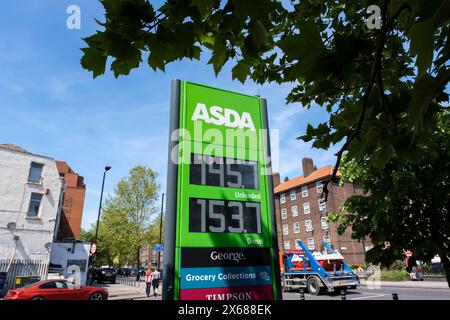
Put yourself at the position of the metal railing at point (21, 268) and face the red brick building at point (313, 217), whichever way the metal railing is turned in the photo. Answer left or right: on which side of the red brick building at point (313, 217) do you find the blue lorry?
right

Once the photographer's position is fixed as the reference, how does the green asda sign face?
facing the viewer and to the right of the viewer

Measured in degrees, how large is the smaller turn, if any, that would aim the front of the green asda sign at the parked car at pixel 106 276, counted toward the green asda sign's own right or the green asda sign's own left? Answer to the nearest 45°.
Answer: approximately 180°

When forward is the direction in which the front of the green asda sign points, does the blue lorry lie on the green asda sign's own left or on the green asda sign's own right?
on the green asda sign's own left

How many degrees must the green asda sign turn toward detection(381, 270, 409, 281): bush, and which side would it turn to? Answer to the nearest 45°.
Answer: approximately 90° to its left

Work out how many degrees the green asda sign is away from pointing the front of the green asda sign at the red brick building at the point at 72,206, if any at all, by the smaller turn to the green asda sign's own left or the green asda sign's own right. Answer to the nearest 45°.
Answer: approximately 180°
